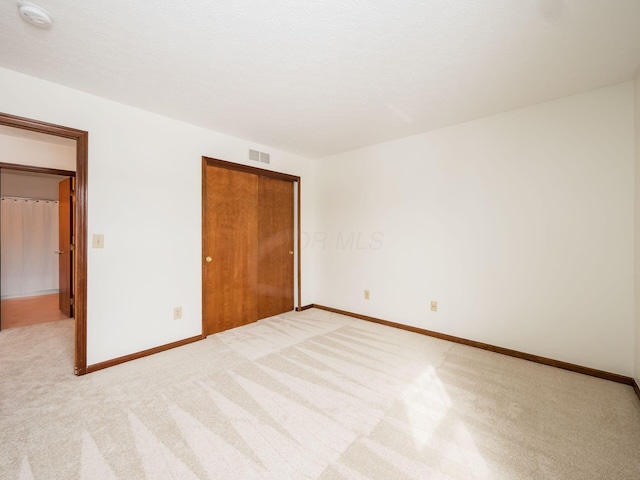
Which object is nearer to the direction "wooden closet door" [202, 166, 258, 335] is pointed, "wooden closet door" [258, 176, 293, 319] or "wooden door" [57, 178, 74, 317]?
the wooden closet door

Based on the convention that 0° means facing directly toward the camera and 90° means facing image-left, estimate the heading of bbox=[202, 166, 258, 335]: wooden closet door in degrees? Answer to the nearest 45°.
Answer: approximately 315°

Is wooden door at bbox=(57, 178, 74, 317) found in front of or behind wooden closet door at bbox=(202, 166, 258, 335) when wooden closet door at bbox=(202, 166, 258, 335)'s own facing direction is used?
behind

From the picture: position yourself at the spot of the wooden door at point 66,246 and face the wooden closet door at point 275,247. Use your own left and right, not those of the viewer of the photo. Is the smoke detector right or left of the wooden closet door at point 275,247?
right

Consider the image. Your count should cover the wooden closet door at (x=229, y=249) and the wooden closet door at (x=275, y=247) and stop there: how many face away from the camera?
0

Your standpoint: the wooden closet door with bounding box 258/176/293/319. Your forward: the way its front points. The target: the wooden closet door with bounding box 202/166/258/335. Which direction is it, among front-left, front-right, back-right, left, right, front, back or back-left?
right

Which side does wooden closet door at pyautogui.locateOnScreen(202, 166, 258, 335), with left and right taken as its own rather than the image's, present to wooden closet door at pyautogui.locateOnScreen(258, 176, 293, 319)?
left

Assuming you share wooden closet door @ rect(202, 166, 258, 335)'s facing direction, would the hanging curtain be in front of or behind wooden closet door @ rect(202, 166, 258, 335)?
behind

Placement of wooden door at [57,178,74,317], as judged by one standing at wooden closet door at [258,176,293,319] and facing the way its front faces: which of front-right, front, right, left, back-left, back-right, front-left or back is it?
back-right

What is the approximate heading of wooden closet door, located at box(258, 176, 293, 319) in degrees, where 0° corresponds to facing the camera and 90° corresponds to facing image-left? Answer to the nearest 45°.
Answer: approximately 315°
